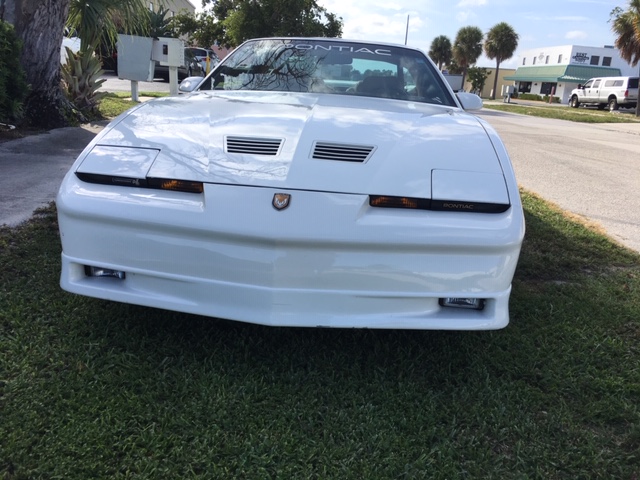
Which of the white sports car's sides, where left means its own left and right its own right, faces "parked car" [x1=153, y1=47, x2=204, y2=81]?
back

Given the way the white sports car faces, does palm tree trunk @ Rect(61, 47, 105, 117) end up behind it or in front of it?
behind

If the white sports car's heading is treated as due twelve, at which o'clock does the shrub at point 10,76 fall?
The shrub is roughly at 5 o'clock from the white sports car.

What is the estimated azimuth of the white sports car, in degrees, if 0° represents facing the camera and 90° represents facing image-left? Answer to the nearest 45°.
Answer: approximately 0°
